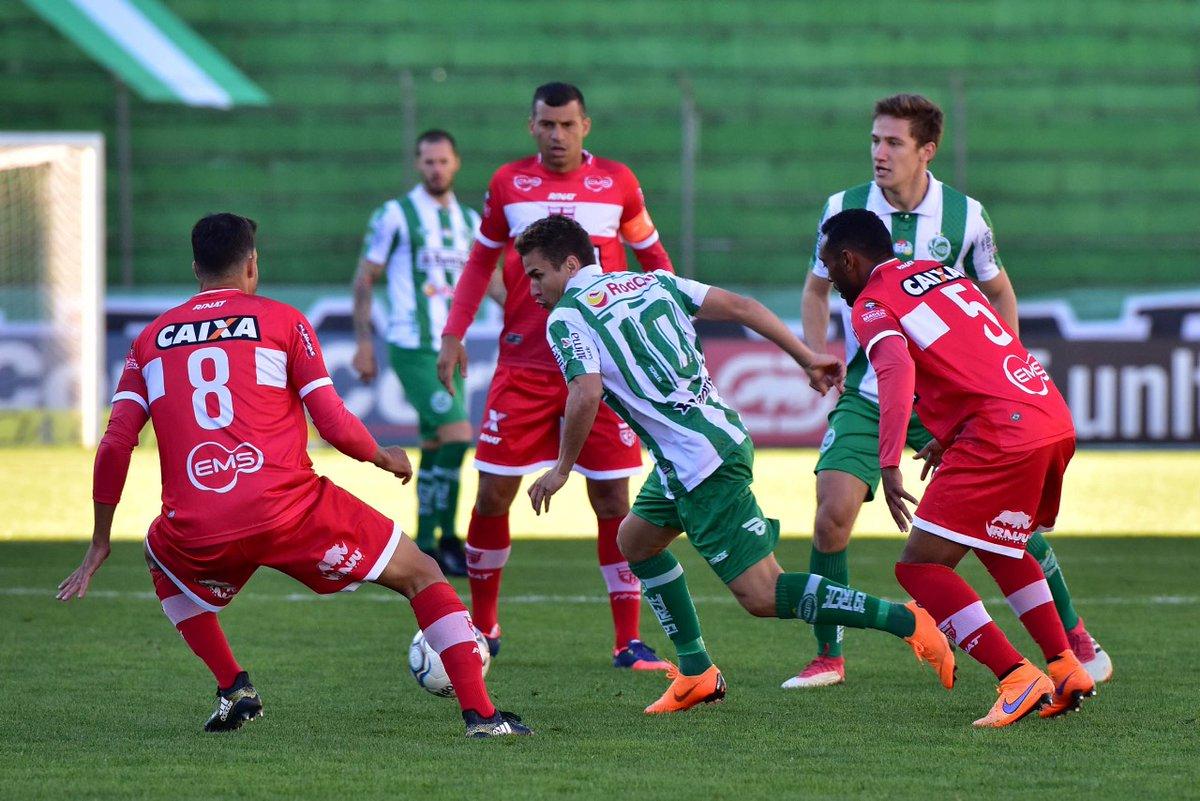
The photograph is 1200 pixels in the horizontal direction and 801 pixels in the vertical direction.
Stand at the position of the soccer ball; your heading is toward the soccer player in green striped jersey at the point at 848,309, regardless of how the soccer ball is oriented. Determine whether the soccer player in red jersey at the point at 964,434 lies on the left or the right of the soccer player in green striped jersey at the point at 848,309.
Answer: right

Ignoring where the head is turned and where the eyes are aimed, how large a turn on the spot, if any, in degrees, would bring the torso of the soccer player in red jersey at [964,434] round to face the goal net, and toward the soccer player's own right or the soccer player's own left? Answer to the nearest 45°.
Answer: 0° — they already face it

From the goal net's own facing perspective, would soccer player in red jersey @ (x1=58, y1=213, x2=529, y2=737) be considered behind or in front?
in front

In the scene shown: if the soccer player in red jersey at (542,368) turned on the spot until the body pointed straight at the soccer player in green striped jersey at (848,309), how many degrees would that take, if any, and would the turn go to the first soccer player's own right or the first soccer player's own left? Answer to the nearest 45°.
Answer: approximately 45° to the first soccer player's own left

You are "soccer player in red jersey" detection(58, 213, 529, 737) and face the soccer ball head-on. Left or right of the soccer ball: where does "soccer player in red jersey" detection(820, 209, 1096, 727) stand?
right

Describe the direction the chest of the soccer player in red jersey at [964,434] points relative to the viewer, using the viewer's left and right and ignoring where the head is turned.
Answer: facing away from the viewer and to the left of the viewer

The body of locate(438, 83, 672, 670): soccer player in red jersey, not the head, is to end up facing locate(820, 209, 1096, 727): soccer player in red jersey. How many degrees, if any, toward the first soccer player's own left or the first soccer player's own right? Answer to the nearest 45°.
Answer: approximately 45° to the first soccer player's own left

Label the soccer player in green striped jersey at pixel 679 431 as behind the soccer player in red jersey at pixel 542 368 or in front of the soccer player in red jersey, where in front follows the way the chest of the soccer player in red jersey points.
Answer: in front
